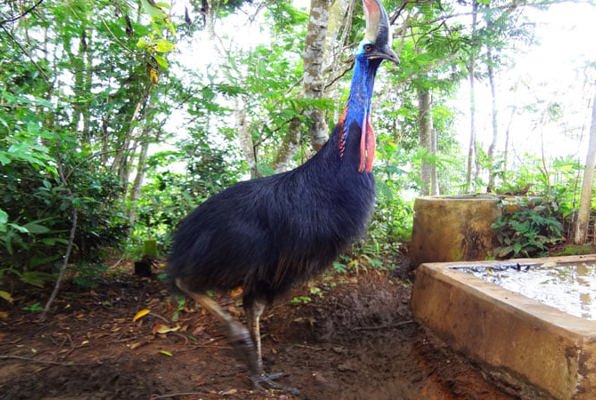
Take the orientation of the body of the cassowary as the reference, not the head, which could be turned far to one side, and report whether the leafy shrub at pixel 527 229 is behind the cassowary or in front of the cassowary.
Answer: in front

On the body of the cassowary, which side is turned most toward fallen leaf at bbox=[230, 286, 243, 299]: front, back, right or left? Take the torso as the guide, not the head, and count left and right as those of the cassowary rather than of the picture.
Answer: left

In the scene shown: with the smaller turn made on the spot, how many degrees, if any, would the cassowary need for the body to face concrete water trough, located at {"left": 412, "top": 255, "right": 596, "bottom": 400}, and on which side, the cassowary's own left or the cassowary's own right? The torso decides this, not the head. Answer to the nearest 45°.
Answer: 0° — it already faces it

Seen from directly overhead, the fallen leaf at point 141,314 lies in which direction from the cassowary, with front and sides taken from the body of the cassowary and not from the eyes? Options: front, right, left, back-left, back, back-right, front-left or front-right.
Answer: back-left

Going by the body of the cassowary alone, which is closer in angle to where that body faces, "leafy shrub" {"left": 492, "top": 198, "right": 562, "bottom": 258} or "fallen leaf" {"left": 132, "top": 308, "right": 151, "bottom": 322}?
the leafy shrub

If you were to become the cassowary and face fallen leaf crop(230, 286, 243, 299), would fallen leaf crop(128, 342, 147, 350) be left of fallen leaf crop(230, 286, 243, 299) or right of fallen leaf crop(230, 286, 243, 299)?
left

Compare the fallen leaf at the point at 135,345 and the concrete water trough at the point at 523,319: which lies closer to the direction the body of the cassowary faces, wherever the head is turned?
the concrete water trough

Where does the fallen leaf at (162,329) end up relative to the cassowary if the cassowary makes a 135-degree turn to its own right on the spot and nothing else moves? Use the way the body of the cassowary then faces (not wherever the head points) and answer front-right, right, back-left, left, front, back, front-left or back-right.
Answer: right

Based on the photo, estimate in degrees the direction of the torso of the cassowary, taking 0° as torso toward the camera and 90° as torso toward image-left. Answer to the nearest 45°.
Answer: approximately 270°

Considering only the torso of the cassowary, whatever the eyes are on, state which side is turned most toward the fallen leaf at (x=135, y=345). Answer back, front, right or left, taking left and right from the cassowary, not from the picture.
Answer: back

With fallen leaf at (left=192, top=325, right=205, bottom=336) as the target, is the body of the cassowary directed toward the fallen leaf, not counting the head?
no

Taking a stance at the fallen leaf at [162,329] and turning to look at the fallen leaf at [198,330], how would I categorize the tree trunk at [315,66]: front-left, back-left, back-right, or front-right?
front-left

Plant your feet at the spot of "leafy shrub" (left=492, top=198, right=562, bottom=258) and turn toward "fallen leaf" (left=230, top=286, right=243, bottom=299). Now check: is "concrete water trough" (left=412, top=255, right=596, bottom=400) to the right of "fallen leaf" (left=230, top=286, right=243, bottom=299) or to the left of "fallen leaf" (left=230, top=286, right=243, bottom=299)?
left
